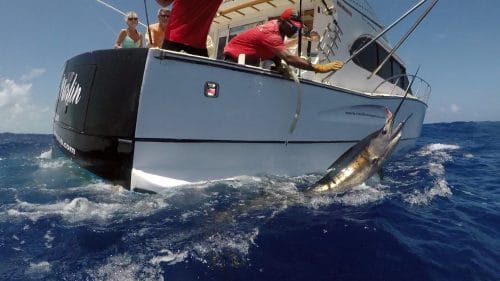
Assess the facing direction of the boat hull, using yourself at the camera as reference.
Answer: facing away from the viewer and to the right of the viewer

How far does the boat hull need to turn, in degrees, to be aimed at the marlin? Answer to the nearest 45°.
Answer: approximately 45° to its right
